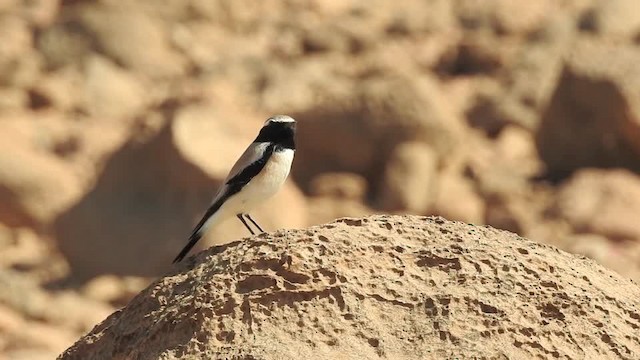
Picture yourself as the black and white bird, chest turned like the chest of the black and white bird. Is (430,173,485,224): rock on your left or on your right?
on your left

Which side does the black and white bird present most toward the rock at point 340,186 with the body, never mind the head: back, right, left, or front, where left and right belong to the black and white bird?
left

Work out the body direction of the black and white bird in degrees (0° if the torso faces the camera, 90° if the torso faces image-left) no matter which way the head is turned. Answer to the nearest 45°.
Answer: approximately 270°

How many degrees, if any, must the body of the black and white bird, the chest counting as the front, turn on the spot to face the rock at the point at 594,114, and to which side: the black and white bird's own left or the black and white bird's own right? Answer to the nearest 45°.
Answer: approximately 45° to the black and white bird's own left
